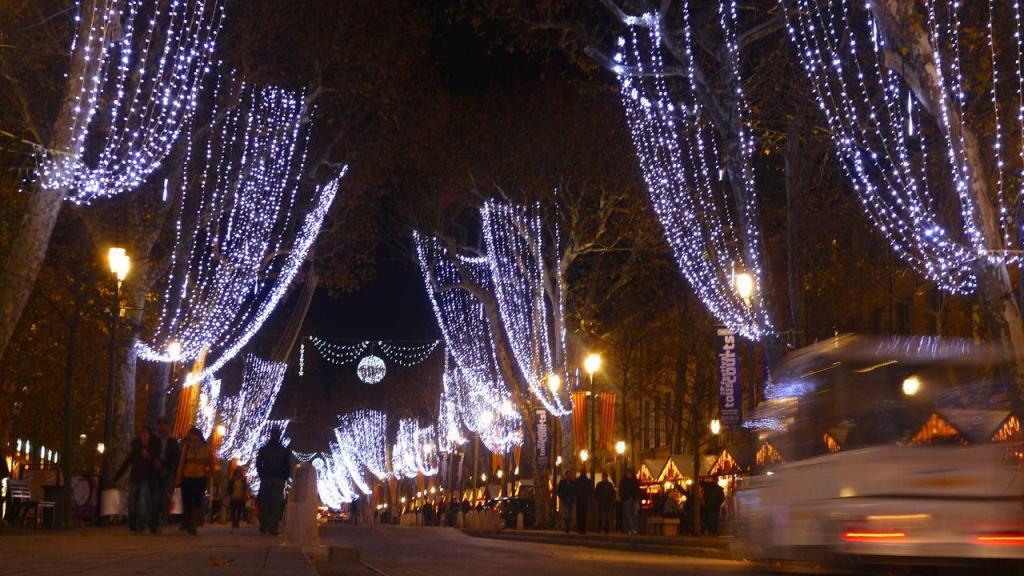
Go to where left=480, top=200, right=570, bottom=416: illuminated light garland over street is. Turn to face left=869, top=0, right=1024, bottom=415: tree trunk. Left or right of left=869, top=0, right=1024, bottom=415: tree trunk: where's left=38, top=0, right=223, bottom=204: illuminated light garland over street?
right
